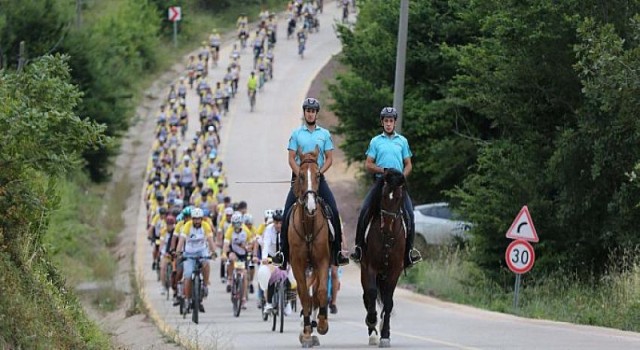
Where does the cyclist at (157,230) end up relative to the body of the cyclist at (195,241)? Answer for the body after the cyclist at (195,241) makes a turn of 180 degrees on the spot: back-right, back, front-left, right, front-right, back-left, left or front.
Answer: front

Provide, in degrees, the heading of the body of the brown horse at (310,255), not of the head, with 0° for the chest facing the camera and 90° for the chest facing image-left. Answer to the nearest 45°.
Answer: approximately 0°

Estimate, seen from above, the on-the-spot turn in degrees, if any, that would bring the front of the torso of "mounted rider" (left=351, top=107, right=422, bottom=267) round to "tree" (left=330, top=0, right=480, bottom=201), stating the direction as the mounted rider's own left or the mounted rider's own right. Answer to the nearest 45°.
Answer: approximately 180°

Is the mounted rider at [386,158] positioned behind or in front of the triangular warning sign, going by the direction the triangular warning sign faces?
in front

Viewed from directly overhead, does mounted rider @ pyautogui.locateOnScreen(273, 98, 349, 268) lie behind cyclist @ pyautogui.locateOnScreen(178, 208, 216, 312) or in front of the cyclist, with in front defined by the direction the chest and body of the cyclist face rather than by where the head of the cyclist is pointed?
in front

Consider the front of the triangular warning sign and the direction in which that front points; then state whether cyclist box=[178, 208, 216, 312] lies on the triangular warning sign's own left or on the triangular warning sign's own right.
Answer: on the triangular warning sign's own right

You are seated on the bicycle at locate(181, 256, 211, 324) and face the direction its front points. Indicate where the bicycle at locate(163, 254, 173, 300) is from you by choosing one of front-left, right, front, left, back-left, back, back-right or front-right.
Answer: back
